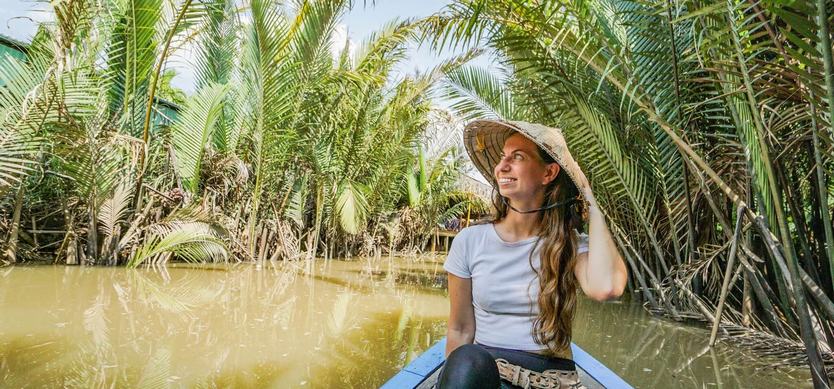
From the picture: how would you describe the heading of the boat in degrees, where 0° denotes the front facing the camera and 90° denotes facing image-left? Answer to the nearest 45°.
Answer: approximately 180°

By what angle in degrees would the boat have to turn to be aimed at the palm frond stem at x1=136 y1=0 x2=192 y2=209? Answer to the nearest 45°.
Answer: approximately 45° to its left

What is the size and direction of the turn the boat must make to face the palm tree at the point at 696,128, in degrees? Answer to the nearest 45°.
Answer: approximately 45° to its right
